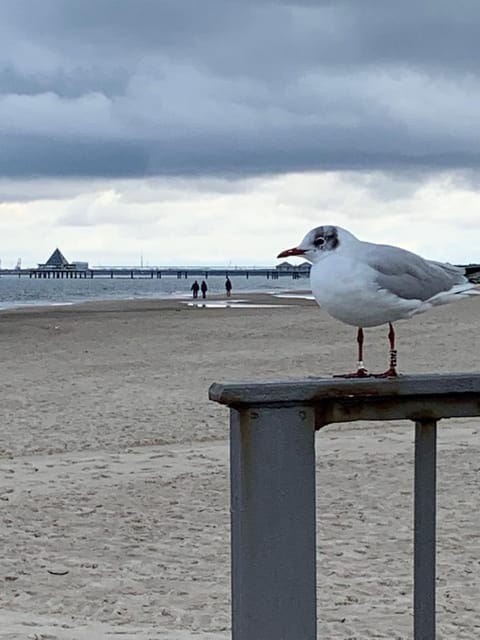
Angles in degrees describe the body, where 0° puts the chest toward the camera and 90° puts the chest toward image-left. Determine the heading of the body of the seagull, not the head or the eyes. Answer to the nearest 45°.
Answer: approximately 90°
